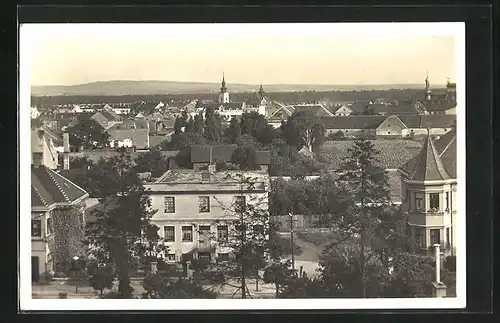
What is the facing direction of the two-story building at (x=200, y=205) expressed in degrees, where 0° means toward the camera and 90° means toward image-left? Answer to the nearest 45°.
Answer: approximately 0°

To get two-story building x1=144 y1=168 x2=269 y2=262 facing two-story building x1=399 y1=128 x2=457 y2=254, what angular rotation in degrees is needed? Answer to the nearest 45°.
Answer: approximately 90° to its left
